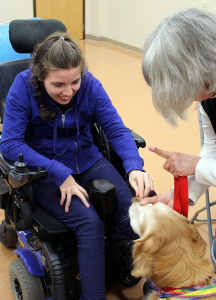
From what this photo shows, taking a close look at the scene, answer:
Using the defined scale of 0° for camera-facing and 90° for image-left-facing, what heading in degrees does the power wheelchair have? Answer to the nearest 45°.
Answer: approximately 315°

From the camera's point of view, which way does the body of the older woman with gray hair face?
to the viewer's left

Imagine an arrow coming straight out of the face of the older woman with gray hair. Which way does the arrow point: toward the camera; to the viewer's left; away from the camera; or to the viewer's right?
to the viewer's left

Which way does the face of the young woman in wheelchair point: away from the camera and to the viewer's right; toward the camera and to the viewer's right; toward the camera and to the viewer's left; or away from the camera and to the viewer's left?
toward the camera and to the viewer's right

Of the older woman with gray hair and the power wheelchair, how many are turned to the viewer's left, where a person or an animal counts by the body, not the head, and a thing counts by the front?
1

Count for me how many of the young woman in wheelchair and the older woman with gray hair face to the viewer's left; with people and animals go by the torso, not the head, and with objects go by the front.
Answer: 1

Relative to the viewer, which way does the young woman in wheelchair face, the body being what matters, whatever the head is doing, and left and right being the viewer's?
facing the viewer and to the right of the viewer
